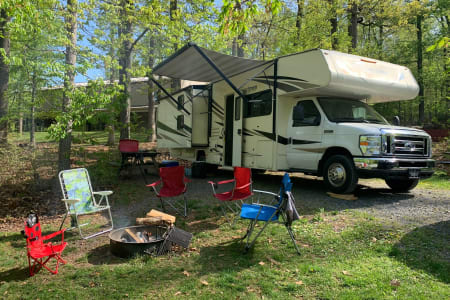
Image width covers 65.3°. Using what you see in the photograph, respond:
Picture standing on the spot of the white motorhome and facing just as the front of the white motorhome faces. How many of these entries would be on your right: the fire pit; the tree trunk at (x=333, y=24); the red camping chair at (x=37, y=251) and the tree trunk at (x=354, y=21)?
2

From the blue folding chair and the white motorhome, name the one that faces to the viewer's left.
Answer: the blue folding chair

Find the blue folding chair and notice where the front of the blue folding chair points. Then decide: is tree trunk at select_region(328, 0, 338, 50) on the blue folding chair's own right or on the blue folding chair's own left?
on the blue folding chair's own right

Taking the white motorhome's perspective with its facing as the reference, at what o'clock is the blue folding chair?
The blue folding chair is roughly at 2 o'clock from the white motorhome.

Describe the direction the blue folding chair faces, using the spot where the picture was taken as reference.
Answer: facing to the left of the viewer

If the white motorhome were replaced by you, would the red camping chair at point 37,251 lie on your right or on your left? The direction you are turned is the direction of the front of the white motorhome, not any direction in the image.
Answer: on your right

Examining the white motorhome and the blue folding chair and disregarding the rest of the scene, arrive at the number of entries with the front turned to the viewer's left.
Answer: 1

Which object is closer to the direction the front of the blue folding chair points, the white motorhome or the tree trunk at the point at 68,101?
the tree trunk

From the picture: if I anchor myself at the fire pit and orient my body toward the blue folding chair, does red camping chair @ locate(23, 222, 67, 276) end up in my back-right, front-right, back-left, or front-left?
back-right

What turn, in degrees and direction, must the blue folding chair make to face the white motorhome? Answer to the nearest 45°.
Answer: approximately 90° to its right

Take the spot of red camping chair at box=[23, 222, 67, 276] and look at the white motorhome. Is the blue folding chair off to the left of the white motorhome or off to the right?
right

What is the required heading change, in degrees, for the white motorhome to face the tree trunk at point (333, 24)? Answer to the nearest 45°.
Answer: approximately 135° to its left

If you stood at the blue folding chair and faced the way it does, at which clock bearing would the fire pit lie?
The fire pit is roughly at 12 o'clock from the blue folding chair.
